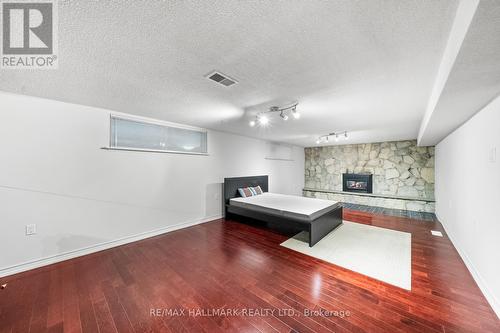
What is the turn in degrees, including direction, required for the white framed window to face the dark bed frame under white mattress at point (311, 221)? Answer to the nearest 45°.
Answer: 0° — it already faces it

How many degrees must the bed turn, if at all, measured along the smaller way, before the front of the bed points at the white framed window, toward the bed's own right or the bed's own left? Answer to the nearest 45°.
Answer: approximately 135° to the bed's own right

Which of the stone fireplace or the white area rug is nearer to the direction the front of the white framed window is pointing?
the white area rug

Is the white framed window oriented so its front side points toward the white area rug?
yes

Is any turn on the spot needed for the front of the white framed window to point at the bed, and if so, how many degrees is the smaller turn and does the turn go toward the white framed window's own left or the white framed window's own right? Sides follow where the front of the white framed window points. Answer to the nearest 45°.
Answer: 0° — it already faces it

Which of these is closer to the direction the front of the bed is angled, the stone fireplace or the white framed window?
the stone fireplace

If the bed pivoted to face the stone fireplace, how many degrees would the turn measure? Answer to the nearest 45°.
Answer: approximately 90° to its left
